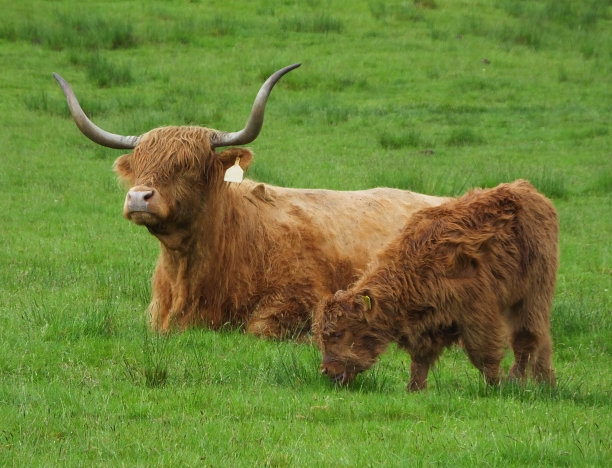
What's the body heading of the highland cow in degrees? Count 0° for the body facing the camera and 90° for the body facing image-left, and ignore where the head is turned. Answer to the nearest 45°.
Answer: approximately 45°

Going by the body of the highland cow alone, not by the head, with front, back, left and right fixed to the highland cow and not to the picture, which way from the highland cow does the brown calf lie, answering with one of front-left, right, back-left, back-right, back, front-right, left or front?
left
